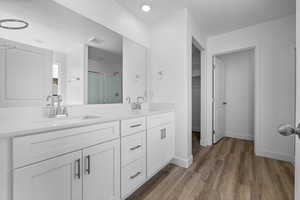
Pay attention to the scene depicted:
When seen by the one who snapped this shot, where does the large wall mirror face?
facing the viewer and to the right of the viewer

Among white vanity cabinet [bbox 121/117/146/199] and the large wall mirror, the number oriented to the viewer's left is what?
0

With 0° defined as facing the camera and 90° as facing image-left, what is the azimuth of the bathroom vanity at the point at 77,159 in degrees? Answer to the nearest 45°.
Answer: approximately 315°

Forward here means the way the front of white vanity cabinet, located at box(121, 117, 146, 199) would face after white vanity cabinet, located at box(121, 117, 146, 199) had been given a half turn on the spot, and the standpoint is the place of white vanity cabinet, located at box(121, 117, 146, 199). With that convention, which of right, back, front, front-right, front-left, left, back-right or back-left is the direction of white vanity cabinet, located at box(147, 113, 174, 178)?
right

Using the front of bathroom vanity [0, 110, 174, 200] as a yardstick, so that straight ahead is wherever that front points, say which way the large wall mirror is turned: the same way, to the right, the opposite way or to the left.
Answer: the same way

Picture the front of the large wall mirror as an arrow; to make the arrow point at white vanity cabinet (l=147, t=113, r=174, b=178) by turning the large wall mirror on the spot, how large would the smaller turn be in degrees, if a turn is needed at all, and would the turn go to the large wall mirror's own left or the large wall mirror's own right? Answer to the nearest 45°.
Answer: approximately 45° to the large wall mirror's own left

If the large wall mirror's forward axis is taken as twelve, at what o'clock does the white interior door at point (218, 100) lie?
The white interior door is roughly at 10 o'clock from the large wall mirror.

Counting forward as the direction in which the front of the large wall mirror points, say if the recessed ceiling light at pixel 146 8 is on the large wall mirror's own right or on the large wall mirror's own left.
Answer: on the large wall mirror's own left

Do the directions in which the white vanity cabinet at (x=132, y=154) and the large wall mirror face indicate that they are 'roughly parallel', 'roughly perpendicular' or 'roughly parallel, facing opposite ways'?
roughly parallel
